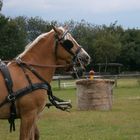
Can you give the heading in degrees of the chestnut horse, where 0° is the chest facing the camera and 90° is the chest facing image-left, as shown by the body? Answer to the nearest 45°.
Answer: approximately 270°

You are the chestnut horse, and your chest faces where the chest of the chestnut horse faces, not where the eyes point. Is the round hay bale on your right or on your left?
on your left
